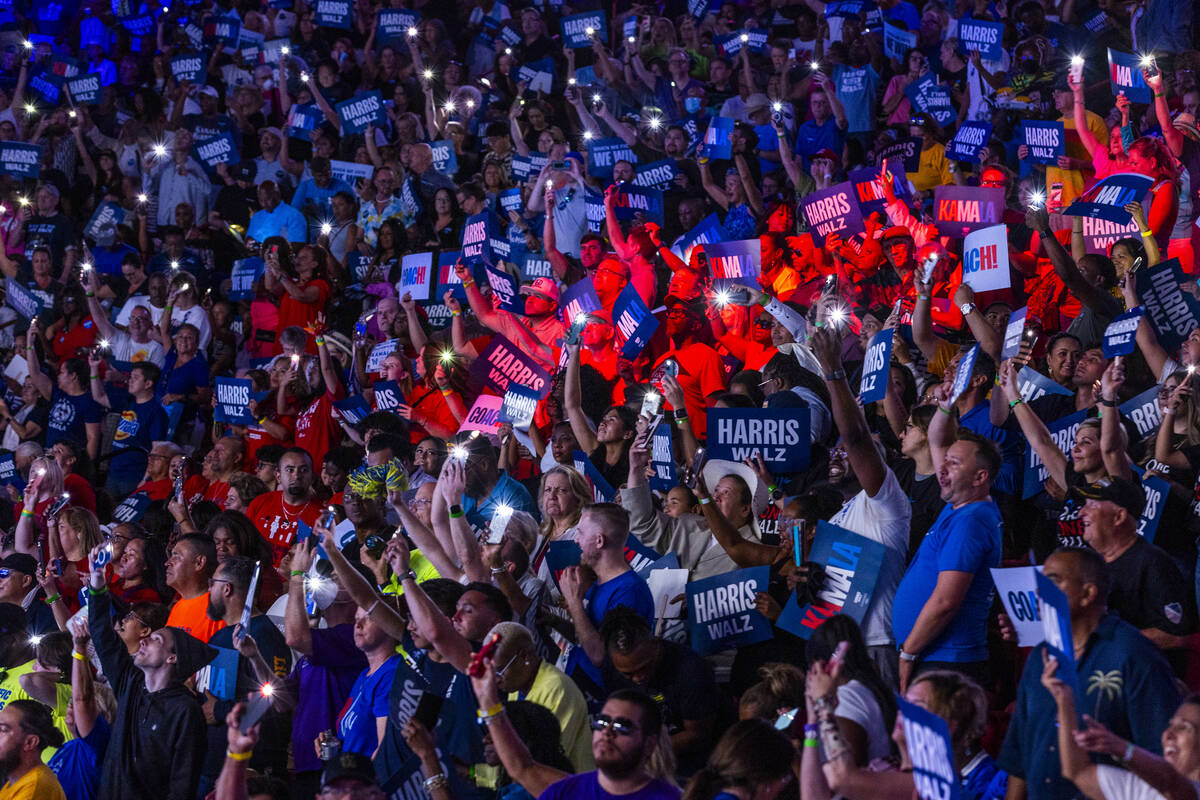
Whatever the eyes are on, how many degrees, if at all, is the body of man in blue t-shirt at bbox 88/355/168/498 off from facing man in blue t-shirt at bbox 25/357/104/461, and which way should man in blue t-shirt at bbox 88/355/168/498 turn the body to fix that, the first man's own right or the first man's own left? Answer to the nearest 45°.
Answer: approximately 90° to the first man's own right

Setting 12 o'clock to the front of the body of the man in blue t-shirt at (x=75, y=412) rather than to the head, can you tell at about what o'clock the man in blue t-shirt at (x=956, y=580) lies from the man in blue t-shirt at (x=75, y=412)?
the man in blue t-shirt at (x=956, y=580) is roughly at 10 o'clock from the man in blue t-shirt at (x=75, y=412).

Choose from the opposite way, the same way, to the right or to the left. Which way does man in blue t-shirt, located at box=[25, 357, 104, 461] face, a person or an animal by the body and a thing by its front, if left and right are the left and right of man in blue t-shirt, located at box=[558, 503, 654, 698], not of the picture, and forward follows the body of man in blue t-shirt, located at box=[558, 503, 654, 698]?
to the left

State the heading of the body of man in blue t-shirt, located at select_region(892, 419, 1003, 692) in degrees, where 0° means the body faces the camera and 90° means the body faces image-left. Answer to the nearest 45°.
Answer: approximately 90°

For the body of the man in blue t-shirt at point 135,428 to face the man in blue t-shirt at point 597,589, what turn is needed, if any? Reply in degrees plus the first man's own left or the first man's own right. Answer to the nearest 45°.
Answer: approximately 45° to the first man's own left

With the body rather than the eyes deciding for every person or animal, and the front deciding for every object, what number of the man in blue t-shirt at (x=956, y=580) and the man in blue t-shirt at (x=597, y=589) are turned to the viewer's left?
2

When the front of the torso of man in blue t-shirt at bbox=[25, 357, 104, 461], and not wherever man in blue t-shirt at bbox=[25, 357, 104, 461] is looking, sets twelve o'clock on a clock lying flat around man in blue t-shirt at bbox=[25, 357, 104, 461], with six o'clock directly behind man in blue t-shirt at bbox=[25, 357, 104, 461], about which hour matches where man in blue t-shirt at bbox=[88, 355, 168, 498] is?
man in blue t-shirt at bbox=[88, 355, 168, 498] is roughly at 9 o'clock from man in blue t-shirt at bbox=[25, 357, 104, 461].

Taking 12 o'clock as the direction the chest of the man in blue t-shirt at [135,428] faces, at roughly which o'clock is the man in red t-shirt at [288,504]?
The man in red t-shirt is roughly at 10 o'clock from the man in blue t-shirt.

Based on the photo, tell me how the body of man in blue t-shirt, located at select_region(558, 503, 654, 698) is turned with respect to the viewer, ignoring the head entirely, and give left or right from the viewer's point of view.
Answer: facing to the left of the viewer

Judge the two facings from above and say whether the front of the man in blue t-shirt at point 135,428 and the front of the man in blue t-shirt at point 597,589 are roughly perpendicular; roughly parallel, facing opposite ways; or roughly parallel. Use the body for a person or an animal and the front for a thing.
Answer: roughly perpendicular

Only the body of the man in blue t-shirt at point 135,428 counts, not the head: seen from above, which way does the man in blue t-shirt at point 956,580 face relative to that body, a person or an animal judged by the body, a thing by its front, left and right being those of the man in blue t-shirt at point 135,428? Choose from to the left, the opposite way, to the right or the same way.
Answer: to the right

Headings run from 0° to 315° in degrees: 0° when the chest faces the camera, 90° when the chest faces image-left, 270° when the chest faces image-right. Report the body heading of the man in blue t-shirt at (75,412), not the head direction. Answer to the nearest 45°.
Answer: approximately 45°

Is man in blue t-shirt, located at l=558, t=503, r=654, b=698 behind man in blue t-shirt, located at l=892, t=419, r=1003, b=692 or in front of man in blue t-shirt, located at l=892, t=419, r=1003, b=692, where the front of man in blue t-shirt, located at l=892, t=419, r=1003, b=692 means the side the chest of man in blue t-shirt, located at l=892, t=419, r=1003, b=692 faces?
in front
